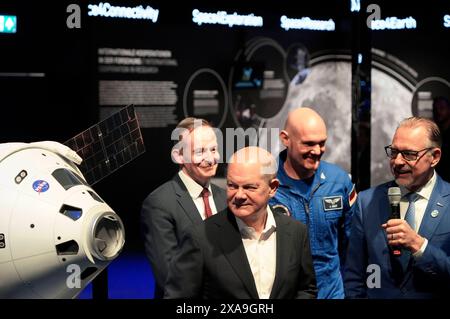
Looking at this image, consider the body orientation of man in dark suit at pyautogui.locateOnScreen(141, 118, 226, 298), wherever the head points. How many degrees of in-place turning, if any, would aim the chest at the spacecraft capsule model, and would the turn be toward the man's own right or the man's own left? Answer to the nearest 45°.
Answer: approximately 90° to the man's own right

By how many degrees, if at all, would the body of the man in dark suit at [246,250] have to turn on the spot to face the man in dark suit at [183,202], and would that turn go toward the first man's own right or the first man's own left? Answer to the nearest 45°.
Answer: approximately 135° to the first man's own right

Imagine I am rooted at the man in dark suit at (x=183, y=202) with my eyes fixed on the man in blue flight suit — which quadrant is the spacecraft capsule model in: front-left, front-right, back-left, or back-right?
back-right

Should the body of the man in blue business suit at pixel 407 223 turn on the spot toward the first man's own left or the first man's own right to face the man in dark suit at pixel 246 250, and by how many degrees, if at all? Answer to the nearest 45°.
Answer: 0° — they already face them

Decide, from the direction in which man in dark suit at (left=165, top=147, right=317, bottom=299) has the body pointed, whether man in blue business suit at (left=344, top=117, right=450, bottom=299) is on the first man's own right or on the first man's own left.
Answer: on the first man's own left

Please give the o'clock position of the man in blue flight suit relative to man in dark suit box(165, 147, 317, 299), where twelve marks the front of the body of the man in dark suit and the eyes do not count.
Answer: The man in blue flight suit is roughly at 7 o'clock from the man in dark suit.

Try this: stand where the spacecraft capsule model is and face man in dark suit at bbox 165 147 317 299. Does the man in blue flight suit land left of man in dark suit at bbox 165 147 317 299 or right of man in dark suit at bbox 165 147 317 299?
left

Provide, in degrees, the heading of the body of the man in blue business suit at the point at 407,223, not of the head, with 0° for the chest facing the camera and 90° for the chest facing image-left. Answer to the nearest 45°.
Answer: approximately 45°

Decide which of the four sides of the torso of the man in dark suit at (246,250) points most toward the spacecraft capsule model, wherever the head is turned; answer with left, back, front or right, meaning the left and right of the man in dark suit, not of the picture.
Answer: right

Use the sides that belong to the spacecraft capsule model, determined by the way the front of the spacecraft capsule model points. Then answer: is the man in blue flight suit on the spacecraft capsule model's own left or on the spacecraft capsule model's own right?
on the spacecraft capsule model's own left

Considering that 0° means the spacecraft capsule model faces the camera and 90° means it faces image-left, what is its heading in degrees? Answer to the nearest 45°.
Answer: approximately 315°

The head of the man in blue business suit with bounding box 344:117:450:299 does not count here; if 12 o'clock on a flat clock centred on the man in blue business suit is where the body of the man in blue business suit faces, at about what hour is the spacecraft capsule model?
The spacecraft capsule model is roughly at 1 o'clock from the man in blue business suit.
